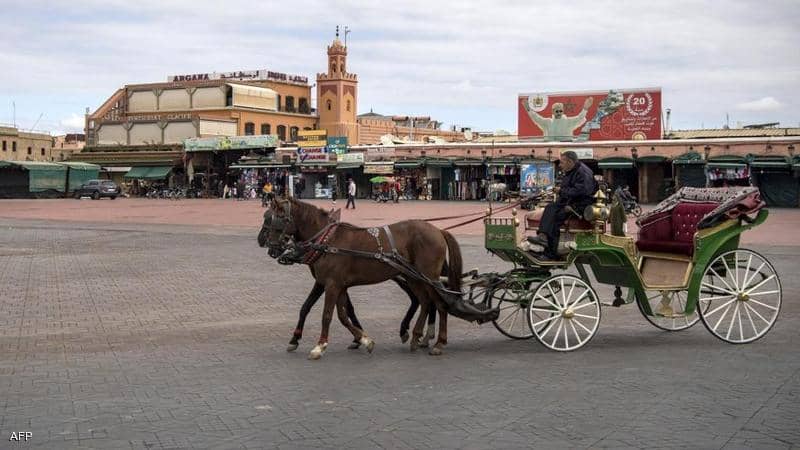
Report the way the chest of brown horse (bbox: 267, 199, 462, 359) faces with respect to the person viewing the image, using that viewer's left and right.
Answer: facing to the left of the viewer

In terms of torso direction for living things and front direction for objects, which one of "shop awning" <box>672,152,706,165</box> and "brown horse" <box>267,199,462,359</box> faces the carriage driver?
the shop awning

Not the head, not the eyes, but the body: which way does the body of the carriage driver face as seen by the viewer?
to the viewer's left

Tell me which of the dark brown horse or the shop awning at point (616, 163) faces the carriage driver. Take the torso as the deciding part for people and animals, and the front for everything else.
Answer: the shop awning

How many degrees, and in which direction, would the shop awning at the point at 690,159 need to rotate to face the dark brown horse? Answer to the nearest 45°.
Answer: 0° — it already faces it

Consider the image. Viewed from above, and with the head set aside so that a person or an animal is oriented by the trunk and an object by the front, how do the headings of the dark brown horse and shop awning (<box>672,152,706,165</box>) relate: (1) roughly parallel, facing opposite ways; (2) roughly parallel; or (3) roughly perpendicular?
roughly perpendicular

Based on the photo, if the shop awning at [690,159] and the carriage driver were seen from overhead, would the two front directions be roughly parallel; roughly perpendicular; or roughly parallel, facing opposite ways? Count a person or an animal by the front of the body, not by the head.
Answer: roughly perpendicular

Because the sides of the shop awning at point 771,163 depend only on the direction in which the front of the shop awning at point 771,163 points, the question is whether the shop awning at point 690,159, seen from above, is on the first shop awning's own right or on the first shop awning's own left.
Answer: on the first shop awning's own right

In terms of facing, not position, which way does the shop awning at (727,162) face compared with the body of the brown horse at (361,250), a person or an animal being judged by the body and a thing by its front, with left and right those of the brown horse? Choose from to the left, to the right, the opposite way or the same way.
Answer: to the left

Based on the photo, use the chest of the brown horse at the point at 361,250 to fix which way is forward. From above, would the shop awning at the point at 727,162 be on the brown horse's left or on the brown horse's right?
on the brown horse's right

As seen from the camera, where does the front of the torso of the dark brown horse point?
to the viewer's left

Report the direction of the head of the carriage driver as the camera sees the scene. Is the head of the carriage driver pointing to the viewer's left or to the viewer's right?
to the viewer's left

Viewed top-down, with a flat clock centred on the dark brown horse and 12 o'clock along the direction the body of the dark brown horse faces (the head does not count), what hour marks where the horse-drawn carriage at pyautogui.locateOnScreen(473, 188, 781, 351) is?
The horse-drawn carriage is roughly at 6 o'clock from the dark brown horse.

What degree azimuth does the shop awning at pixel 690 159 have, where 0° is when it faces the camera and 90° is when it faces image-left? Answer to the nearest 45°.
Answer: approximately 0°
